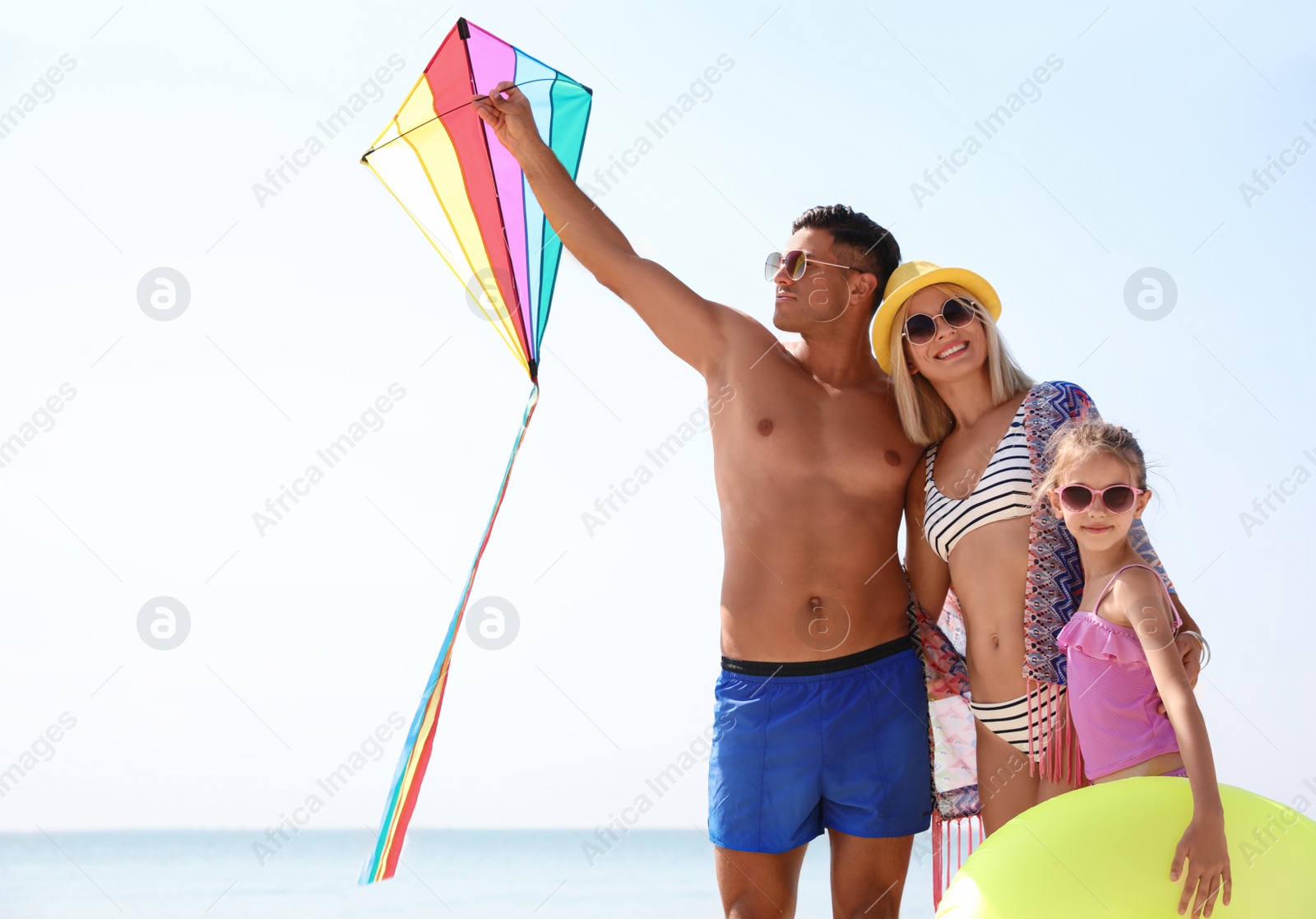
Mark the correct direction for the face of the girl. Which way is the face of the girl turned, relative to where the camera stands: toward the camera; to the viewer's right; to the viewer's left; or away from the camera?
toward the camera

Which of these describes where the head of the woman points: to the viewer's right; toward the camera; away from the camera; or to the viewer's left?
toward the camera

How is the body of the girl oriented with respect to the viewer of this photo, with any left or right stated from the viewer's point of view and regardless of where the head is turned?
facing the viewer and to the left of the viewer

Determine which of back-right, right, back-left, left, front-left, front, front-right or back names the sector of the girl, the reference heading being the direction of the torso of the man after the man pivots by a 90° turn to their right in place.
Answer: back-left

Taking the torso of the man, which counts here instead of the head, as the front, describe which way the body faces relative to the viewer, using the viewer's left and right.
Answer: facing the viewer
